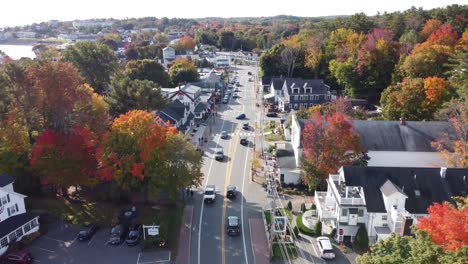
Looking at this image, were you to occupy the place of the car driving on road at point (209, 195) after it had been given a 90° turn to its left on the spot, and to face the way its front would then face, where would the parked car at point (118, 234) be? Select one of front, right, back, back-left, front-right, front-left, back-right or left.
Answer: back-right

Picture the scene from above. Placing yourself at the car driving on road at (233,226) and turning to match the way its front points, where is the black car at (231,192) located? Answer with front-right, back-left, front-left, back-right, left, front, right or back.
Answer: front

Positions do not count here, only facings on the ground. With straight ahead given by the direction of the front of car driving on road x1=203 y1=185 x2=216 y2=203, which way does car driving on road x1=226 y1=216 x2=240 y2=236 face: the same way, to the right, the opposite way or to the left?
the opposite way

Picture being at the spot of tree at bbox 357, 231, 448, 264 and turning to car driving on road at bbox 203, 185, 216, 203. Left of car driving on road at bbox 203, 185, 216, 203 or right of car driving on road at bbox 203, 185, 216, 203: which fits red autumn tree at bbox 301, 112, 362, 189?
right

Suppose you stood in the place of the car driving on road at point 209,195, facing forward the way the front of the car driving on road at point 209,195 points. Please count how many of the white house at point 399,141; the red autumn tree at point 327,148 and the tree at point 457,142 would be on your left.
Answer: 3

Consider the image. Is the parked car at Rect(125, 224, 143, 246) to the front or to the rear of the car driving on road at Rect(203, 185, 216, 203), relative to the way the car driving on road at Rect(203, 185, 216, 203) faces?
to the front

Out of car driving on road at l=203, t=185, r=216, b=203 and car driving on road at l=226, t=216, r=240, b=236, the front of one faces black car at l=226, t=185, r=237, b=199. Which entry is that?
car driving on road at l=226, t=216, r=240, b=236

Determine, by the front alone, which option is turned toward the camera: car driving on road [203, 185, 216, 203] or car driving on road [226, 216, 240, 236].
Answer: car driving on road [203, 185, 216, 203]

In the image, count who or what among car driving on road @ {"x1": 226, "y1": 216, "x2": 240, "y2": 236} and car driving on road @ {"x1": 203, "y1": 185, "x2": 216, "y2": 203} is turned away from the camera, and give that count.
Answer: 1

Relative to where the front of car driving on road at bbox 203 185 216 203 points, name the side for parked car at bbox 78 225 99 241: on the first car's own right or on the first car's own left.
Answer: on the first car's own right

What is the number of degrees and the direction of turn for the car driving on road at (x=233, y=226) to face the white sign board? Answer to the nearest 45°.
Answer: approximately 90° to its left

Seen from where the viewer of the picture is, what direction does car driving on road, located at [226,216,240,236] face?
facing away from the viewer

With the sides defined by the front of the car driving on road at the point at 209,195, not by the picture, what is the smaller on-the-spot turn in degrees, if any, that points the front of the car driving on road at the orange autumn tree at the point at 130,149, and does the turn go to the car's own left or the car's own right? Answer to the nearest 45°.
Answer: approximately 90° to the car's own right

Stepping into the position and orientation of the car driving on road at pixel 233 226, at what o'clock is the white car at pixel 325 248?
The white car is roughly at 4 o'clock from the car driving on road.

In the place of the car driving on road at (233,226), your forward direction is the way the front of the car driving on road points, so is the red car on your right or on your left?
on your left

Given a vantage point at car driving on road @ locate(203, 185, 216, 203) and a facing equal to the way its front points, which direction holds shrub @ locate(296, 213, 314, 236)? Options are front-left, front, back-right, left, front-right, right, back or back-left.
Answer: front-left

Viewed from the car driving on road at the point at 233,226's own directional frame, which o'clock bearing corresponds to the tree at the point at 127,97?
The tree is roughly at 11 o'clock from the car driving on road.

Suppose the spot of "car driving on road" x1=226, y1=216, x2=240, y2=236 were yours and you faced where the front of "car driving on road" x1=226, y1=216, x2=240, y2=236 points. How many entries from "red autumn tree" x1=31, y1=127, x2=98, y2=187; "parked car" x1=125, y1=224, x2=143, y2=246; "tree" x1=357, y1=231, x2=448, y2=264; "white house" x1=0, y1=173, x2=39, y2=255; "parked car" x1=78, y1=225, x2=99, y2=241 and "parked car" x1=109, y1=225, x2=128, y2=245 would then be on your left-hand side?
5
